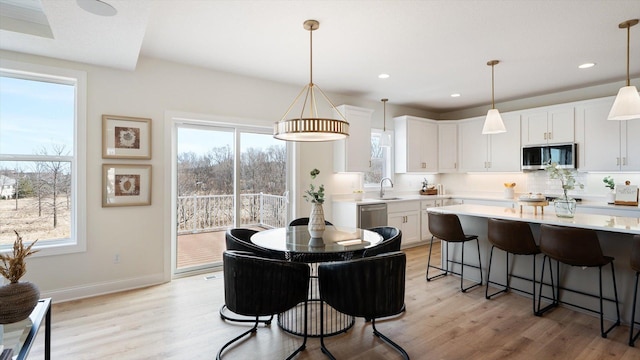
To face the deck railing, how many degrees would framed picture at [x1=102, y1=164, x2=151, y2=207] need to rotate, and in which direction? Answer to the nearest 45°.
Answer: approximately 90° to its left

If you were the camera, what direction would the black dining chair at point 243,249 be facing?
facing to the right of the viewer

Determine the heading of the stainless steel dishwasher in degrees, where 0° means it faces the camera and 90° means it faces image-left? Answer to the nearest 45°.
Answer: approximately 315°

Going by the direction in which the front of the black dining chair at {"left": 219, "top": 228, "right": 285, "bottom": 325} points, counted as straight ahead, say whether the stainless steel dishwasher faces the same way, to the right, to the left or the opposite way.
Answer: to the right

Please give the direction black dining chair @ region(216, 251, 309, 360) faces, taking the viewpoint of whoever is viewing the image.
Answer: facing away from the viewer and to the right of the viewer

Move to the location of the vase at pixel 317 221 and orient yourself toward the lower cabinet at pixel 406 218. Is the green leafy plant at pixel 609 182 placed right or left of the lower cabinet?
right

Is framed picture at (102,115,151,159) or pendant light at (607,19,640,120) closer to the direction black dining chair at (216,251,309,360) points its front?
the pendant light

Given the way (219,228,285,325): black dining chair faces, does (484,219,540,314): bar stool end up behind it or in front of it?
in front

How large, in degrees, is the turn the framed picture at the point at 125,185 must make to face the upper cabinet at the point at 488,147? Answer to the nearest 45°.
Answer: approximately 90° to its left

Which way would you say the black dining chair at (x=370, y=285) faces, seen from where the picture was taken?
facing away from the viewer and to the left of the viewer
